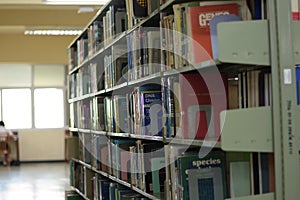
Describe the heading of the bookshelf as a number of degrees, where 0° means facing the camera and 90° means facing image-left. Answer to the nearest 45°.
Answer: approximately 45°
